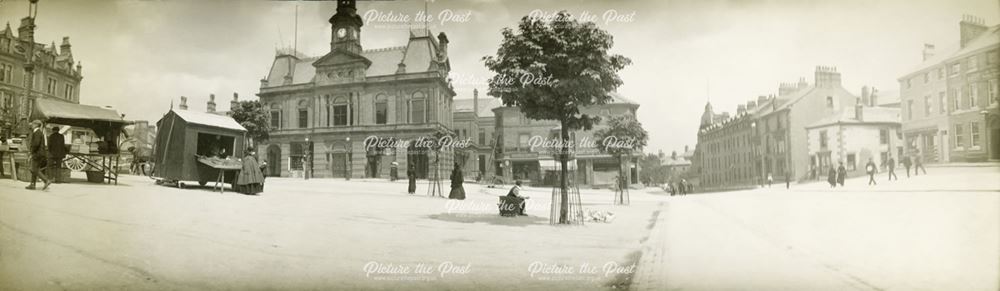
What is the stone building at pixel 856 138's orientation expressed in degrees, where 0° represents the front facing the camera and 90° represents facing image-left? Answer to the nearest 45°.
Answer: approximately 45°

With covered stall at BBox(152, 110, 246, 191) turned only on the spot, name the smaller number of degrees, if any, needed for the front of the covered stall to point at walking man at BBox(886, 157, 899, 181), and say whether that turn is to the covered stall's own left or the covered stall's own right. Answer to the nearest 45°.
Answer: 0° — it already faces them

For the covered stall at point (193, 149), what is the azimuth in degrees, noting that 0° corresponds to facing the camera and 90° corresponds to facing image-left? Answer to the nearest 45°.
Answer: approximately 315°

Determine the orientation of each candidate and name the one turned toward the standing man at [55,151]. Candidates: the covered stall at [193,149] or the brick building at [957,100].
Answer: the brick building

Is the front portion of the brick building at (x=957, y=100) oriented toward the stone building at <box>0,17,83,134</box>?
yes

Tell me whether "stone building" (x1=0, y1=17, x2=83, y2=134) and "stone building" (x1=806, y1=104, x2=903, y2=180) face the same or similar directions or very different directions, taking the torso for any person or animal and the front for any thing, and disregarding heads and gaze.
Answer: very different directions

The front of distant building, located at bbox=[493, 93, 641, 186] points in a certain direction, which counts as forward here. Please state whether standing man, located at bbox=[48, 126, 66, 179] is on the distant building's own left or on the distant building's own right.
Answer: on the distant building's own right

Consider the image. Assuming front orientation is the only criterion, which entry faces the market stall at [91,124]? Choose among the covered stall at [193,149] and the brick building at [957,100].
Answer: the brick building
